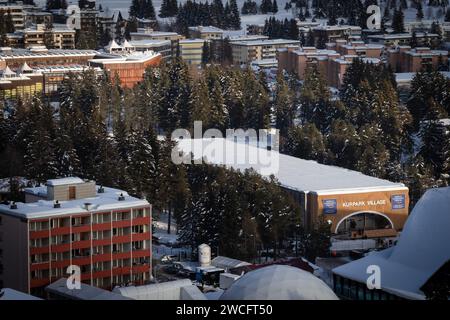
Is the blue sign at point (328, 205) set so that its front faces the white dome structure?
yes

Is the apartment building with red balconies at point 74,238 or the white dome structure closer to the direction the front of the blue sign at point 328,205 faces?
the white dome structure

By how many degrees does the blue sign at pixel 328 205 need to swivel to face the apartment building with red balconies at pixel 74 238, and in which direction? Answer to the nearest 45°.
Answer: approximately 45° to its right

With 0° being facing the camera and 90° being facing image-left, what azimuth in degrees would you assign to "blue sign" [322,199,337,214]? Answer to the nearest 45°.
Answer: approximately 0°

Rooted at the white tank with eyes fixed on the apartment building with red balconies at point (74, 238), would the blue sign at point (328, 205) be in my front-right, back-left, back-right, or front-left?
back-right

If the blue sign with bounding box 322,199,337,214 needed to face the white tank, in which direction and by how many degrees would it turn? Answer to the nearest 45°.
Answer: approximately 45° to its right
